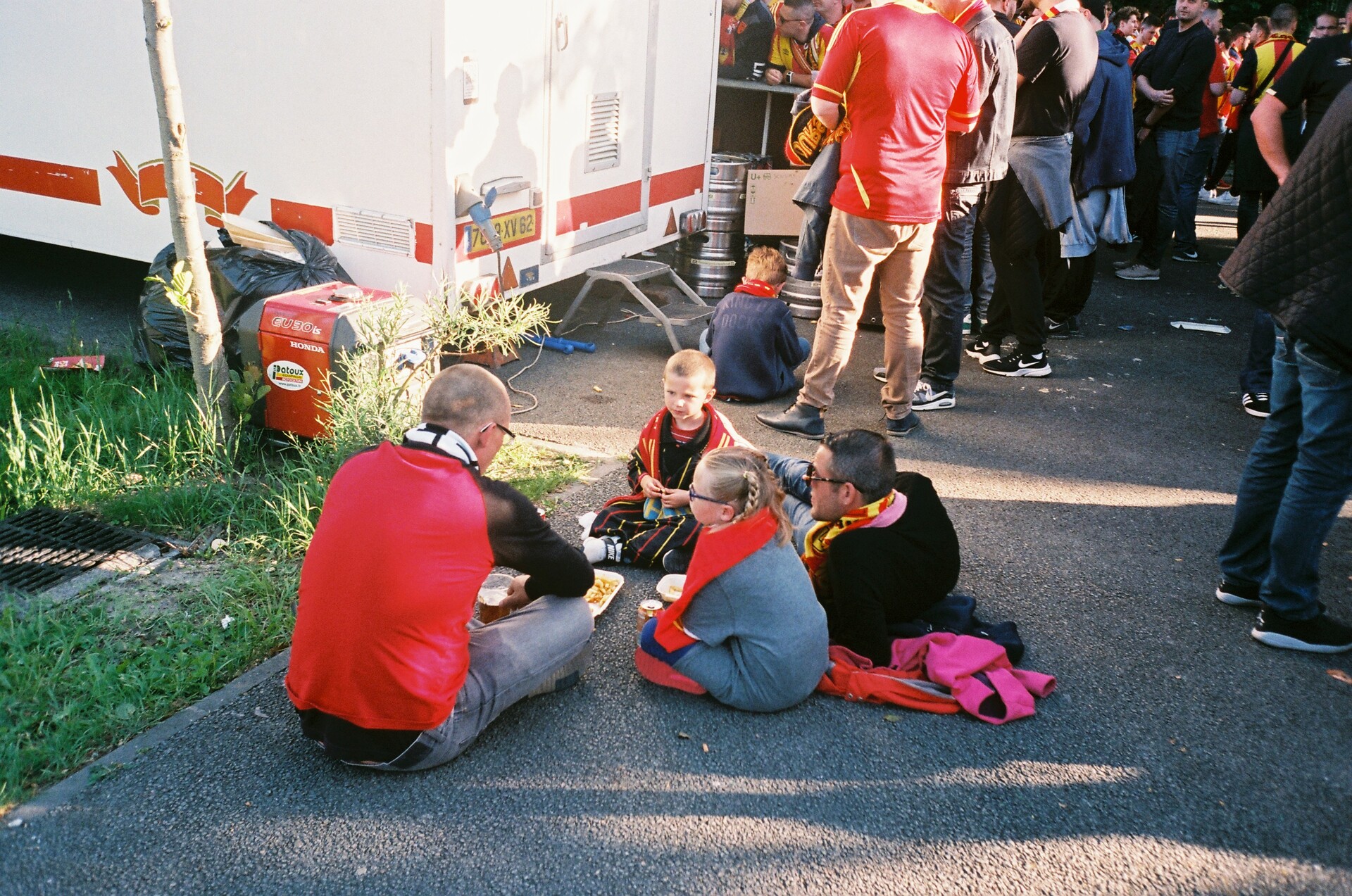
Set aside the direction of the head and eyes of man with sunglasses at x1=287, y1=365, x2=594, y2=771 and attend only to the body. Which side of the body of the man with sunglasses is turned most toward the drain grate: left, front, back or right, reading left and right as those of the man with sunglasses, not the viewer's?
left

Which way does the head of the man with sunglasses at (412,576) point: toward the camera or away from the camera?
away from the camera

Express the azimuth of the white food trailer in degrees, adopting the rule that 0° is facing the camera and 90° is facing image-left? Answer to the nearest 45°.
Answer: approximately 135°

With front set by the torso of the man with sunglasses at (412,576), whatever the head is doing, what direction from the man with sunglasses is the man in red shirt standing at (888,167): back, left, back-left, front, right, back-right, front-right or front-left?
front

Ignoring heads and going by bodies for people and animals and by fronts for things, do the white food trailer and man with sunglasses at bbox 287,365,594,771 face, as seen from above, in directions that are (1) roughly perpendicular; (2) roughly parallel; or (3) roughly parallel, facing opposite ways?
roughly perpendicular

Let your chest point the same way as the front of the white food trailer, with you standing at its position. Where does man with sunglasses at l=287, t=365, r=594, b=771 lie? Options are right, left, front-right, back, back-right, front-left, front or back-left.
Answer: back-left

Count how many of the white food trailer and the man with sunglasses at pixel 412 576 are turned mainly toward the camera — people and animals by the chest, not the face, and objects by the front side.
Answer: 0

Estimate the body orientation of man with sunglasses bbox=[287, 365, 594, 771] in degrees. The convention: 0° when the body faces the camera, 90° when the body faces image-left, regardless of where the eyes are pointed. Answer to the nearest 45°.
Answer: approximately 225°

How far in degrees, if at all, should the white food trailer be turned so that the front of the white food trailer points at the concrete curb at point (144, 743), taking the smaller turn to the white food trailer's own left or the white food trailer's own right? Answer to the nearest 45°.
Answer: approximately 135° to the white food trailer's own left

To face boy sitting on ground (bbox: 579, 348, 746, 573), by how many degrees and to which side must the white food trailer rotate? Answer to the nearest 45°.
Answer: approximately 135° to its left

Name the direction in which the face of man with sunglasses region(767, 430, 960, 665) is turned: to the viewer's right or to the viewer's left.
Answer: to the viewer's left

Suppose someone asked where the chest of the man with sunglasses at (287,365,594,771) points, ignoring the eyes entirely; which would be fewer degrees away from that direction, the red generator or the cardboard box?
the cardboard box

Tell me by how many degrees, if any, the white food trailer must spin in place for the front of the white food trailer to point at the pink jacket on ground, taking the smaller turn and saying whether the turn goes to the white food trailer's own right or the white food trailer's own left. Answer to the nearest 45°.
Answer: approximately 180°

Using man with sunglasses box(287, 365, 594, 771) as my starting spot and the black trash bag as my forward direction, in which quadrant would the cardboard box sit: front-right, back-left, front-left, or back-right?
front-right

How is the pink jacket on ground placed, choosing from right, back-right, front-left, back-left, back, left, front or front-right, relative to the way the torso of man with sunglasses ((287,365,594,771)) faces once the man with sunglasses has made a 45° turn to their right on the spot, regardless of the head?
front
